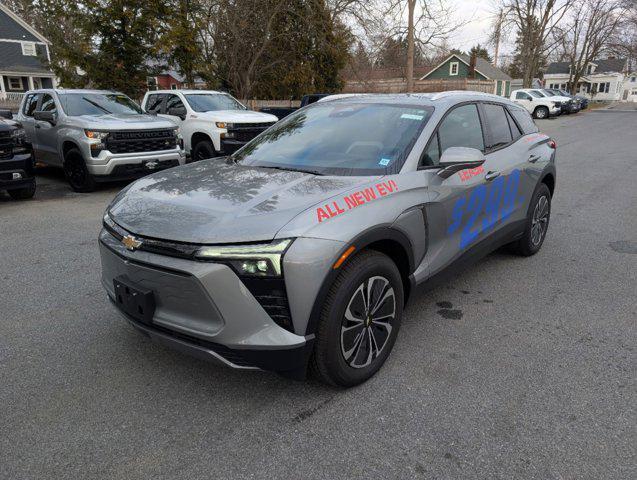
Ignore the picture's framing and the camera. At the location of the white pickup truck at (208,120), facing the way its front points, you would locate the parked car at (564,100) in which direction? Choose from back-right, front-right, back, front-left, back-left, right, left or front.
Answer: left

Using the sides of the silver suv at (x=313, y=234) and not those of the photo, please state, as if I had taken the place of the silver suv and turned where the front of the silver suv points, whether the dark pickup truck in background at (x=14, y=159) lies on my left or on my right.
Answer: on my right

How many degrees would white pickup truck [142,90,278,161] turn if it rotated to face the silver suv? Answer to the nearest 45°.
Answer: approximately 45° to its right

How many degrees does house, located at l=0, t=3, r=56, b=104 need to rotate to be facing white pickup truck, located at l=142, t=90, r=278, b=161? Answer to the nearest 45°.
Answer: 0° — it already faces it

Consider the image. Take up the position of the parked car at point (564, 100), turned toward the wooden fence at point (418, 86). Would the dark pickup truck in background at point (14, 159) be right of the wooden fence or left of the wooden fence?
left

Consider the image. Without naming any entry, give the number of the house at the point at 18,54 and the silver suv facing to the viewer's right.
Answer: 0

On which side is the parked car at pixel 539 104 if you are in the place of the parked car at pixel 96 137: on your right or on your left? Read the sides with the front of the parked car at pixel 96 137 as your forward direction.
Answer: on your left

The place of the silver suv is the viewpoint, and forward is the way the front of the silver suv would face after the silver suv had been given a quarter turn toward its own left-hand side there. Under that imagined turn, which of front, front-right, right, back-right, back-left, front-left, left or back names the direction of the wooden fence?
back-left

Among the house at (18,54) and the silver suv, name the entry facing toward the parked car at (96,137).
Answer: the house

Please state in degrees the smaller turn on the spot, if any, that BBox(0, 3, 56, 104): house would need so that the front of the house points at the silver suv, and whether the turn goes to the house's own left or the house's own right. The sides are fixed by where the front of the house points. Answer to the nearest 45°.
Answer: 0° — it already faces it

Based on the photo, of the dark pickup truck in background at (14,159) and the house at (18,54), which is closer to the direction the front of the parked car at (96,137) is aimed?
the dark pickup truck in background

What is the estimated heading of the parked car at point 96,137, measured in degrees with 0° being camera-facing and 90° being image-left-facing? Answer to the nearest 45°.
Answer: approximately 315°
